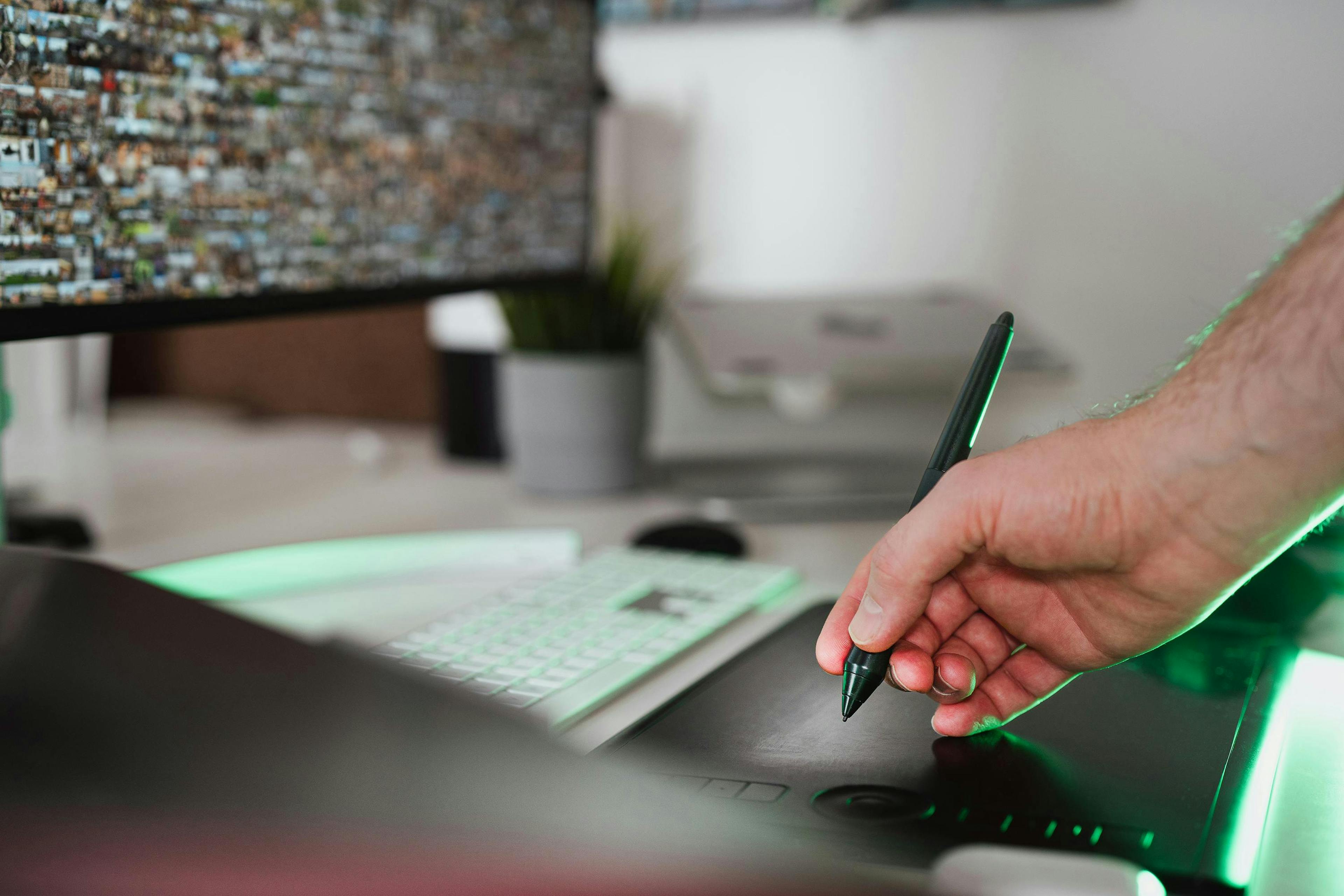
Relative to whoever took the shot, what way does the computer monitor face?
facing the viewer and to the right of the viewer

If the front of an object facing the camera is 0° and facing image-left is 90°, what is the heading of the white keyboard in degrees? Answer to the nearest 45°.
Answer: approximately 315°

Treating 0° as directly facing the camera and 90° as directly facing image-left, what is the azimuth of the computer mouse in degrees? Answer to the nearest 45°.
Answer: approximately 90°
